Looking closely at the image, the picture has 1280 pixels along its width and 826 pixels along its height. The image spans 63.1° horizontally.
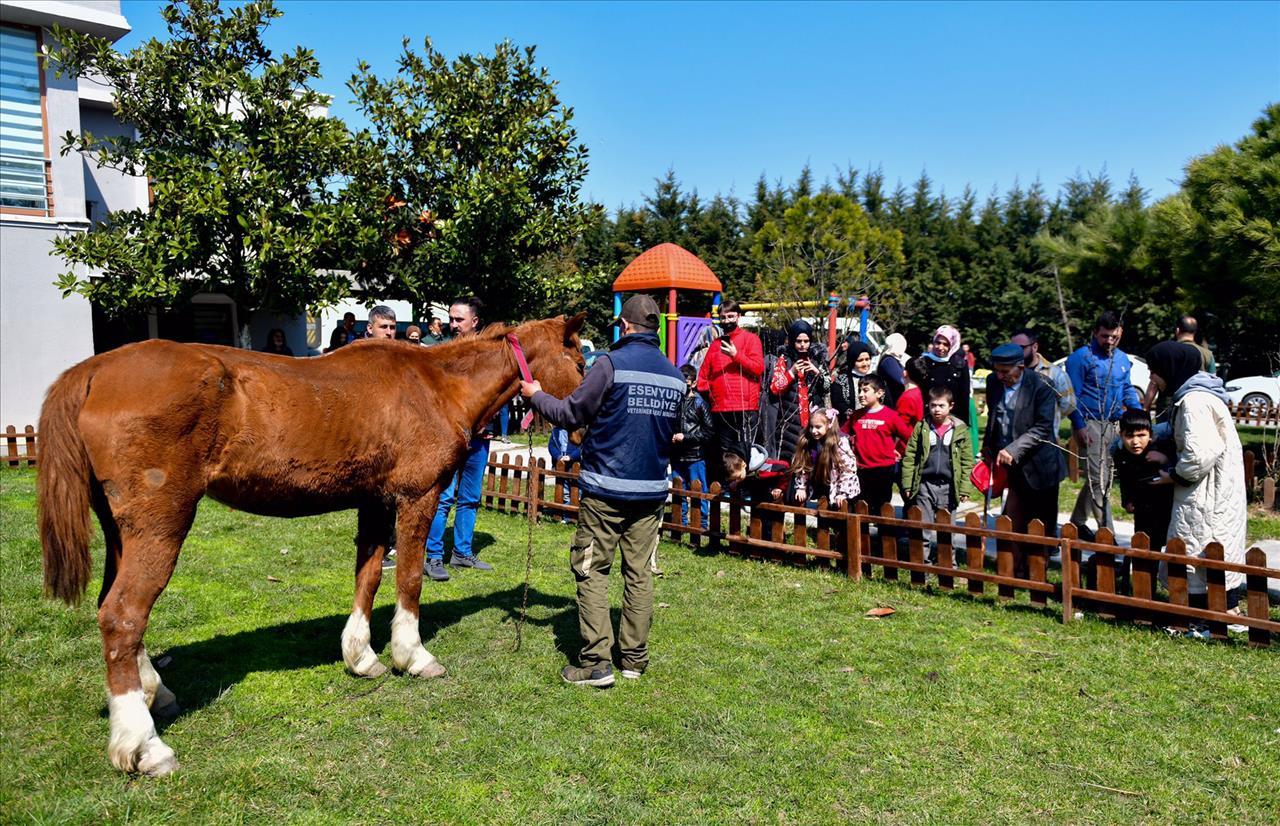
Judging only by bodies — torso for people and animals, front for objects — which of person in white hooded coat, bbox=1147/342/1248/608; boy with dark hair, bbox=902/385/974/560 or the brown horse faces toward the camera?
the boy with dark hair

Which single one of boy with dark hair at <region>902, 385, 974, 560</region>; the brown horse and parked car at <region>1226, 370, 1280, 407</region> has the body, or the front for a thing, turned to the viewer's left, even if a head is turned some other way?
the parked car

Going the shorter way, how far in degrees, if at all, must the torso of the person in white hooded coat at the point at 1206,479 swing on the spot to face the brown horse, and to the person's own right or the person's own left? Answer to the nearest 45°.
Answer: approximately 45° to the person's own left

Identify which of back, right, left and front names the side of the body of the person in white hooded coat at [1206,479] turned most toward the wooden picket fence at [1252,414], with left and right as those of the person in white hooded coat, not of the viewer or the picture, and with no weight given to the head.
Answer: right

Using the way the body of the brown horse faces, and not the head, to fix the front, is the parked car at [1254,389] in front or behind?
in front

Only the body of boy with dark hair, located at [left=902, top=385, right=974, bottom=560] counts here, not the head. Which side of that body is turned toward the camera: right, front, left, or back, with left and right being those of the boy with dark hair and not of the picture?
front

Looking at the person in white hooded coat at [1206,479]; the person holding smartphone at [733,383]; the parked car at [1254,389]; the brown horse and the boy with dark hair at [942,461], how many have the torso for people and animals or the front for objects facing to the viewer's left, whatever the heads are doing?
2

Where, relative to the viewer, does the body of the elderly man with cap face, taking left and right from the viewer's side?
facing the viewer and to the left of the viewer

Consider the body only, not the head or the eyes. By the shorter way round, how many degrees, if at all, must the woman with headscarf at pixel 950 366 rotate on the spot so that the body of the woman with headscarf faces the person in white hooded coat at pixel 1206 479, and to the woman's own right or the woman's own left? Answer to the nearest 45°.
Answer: approximately 90° to the woman's own left

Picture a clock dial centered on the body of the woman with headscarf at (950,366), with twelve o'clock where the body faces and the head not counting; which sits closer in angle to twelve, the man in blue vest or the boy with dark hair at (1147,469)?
the man in blue vest

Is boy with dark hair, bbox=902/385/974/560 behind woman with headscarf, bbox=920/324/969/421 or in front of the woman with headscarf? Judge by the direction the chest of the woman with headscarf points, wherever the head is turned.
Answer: in front

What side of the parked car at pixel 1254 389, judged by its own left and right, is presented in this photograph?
left

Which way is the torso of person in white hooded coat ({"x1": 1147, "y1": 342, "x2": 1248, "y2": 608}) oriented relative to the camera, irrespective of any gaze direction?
to the viewer's left

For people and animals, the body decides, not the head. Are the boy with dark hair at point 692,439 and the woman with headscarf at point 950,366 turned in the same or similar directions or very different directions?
same or similar directions

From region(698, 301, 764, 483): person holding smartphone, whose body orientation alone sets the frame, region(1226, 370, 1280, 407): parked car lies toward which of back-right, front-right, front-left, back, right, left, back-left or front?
back-left

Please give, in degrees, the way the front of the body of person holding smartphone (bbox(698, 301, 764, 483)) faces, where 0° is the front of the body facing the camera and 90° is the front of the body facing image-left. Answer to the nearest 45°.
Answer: approximately 0°

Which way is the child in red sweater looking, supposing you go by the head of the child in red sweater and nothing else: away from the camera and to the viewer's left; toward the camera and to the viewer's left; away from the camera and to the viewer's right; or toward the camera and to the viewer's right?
toward the camera and to the viewer's left
